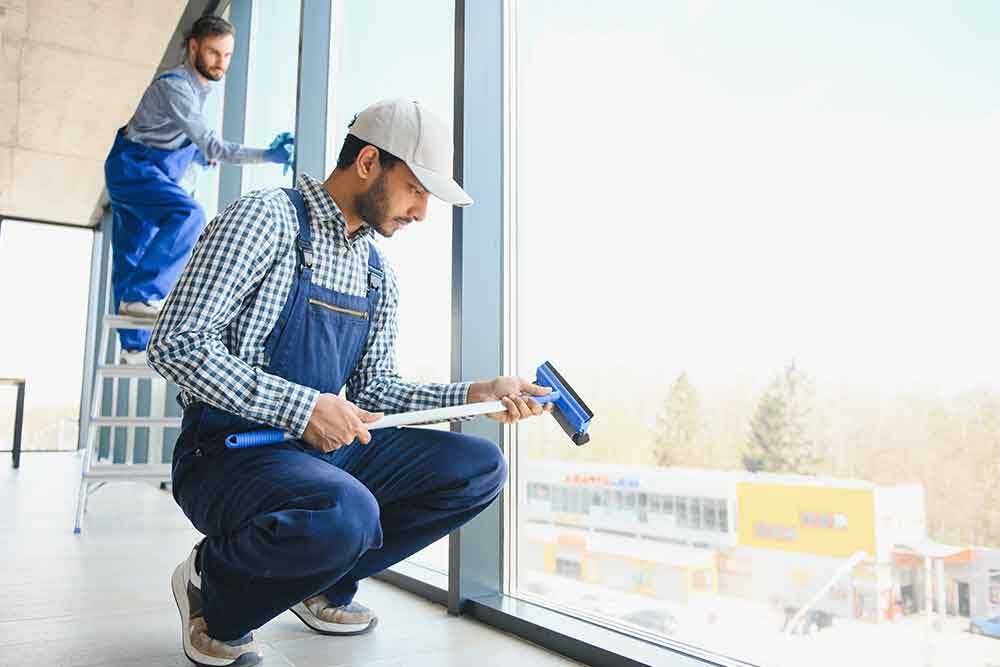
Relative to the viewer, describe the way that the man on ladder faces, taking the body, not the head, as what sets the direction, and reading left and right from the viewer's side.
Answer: facing to the right of the viewer

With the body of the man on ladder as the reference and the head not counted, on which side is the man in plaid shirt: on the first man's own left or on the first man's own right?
on the first man's own right

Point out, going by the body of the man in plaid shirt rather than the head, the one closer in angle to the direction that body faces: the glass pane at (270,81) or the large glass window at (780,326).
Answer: the large glass window

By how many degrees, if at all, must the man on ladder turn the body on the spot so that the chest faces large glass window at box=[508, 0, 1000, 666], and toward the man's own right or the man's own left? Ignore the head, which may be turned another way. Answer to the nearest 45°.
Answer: approximately 45° to the man's own right

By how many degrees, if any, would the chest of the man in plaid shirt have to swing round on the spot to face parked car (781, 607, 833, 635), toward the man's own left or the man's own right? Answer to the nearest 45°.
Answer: approximately 45° to the man's own left

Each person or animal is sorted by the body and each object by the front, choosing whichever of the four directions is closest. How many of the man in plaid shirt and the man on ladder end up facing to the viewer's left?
0

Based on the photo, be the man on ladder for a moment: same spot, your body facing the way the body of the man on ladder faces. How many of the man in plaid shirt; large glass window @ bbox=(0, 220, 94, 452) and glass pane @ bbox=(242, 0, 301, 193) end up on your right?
1

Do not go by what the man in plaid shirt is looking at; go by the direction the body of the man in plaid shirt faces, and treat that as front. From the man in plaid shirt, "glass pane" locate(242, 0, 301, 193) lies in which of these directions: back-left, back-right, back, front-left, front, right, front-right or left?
back-left

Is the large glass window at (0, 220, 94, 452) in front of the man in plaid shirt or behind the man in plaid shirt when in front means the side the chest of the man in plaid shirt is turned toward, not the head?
behind

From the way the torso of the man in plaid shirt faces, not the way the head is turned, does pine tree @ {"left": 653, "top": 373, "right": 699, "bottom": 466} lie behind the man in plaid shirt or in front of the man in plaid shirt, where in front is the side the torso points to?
in front

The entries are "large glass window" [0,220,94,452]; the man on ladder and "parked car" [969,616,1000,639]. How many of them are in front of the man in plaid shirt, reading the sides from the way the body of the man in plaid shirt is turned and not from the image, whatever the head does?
1

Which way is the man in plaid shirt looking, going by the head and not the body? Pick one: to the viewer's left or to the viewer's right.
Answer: to the viewer's right

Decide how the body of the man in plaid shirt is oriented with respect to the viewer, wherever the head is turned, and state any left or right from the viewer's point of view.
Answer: facing the viewer and to the right of the viewer
